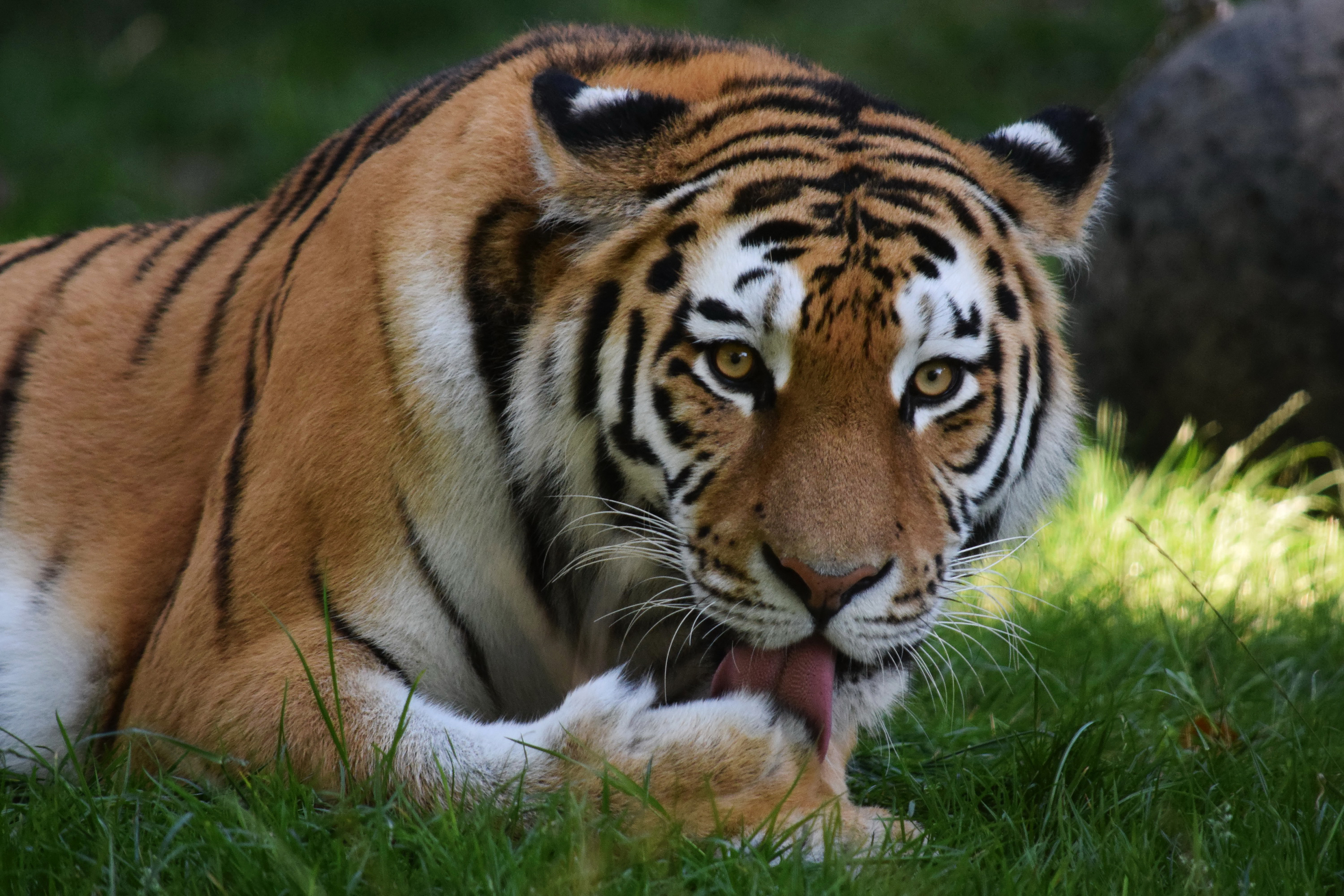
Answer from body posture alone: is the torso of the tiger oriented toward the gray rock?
no

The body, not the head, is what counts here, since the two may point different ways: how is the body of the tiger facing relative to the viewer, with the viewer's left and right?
facing the viewer and to the right of the viewer
